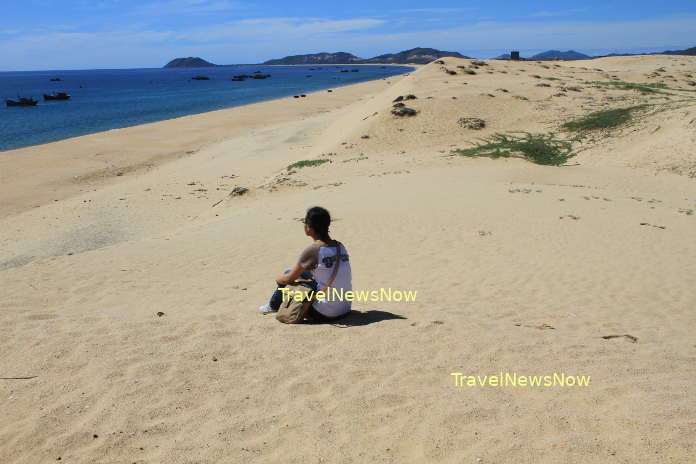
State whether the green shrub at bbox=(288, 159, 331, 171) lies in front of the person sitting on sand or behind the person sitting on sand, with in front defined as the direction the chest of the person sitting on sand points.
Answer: in front

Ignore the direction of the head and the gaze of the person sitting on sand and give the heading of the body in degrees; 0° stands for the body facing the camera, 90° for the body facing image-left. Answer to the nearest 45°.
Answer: approximately 135°

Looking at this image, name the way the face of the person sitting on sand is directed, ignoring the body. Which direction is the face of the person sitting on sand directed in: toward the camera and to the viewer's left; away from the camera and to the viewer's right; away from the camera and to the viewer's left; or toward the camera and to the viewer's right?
away from the camera and to the viewer's left
